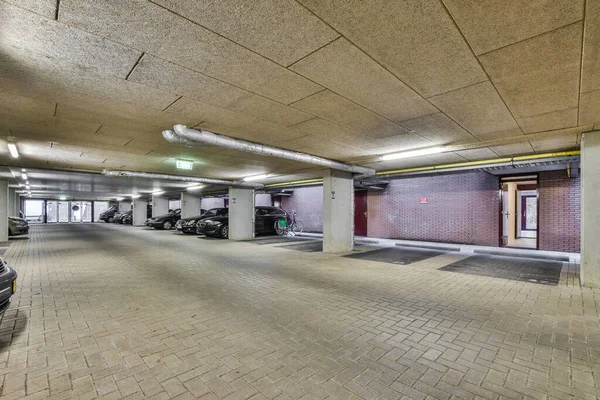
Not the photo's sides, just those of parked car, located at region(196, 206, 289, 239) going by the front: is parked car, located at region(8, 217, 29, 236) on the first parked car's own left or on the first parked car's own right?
on the first parked car's own right

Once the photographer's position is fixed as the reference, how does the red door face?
facing the viewer and to the left of the viewer

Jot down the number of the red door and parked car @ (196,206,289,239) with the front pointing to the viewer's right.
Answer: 0

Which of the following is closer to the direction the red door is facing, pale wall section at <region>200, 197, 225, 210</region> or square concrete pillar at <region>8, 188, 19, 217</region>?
the square concrete pillar

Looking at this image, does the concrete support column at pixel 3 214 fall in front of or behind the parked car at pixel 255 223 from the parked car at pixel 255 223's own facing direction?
in front

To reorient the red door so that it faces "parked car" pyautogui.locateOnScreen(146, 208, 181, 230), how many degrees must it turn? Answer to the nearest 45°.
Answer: approximately 45° to its right

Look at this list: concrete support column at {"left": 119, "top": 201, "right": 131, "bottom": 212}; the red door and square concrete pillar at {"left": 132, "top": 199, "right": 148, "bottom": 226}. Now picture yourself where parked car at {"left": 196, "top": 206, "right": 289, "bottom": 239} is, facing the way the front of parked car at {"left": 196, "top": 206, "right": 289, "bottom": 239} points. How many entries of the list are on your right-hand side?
2

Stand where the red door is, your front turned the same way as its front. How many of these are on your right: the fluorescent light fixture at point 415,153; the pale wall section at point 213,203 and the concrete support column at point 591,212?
1

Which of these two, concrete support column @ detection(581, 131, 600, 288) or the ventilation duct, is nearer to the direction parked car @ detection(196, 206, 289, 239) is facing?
the ventilation duct

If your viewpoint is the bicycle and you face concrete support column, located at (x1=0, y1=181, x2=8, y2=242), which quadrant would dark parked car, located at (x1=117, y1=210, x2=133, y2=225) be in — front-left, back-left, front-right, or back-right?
front-right

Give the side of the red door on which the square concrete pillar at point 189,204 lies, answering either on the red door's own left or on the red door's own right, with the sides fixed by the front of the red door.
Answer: on the red door's own right

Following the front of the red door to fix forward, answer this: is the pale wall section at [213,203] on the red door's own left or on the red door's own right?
on the red door's own right

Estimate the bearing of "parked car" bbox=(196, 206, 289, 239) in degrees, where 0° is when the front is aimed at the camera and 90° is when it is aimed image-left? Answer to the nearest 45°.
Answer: approximately 45°
